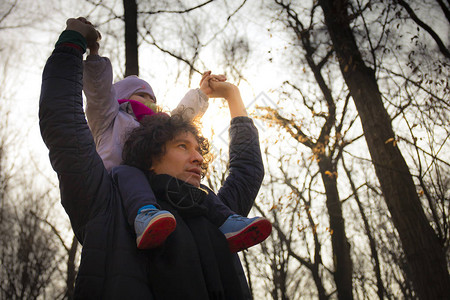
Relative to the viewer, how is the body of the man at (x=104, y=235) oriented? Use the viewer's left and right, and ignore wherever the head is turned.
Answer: facing the viewer and to the right of the viewer

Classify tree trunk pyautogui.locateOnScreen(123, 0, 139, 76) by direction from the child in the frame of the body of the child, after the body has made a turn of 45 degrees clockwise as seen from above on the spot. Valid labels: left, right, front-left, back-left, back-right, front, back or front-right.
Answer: back

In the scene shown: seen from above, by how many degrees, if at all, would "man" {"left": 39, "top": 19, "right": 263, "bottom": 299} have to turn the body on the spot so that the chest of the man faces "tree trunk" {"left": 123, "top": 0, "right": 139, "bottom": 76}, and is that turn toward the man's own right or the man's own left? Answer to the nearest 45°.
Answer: approximately 135° to the man's own left

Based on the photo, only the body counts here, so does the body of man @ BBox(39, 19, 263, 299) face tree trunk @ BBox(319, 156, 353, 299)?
no

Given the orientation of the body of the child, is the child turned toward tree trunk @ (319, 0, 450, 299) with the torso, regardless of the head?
no

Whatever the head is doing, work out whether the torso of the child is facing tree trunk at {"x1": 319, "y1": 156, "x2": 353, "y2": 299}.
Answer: no

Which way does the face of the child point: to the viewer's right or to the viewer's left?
to the viewer's right
